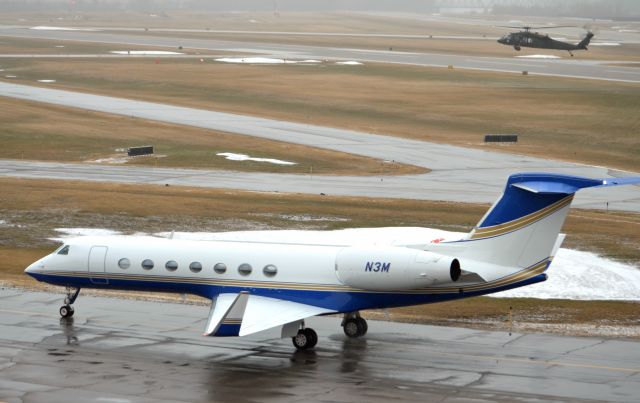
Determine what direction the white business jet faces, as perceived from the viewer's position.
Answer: facing away from the viewer and to the left of the viewer
